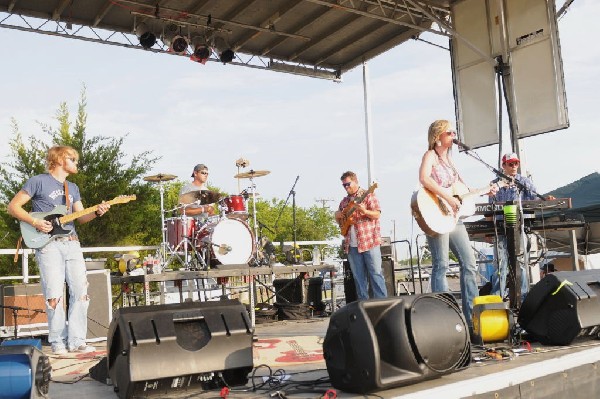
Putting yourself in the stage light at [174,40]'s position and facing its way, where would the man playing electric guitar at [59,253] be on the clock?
The man playing electric guitar is roughly at 2 o'clock from the stage light.

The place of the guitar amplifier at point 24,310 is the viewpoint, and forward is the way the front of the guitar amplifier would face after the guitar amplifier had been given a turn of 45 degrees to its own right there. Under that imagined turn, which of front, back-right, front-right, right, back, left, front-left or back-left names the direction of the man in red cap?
left

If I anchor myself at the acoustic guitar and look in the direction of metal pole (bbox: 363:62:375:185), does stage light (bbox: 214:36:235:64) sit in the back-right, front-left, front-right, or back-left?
front-left

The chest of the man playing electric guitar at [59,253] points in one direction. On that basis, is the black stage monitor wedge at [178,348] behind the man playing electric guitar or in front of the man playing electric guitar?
in front

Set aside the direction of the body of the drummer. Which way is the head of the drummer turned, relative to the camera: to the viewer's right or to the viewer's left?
to the viewer's right

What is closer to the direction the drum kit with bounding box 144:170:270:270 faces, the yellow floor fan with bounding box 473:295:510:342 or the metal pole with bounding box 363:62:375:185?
the yellow floor fan

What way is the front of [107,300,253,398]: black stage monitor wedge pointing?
away from the camera

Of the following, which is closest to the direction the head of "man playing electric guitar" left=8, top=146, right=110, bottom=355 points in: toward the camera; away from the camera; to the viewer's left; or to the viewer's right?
to the viewer's right

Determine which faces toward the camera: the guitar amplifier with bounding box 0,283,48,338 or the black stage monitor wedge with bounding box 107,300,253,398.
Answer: the guitar amplifier

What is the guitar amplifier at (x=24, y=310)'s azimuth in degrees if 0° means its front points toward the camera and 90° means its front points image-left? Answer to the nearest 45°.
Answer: approximately 0°

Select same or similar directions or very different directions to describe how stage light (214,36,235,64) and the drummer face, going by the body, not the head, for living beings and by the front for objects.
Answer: same or similar directions

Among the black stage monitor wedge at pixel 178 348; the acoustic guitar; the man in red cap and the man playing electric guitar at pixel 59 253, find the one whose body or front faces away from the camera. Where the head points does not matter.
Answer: the black stage monitor wedge

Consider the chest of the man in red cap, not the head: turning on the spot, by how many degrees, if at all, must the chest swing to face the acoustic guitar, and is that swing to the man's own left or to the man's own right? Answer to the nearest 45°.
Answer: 0° — they already face it

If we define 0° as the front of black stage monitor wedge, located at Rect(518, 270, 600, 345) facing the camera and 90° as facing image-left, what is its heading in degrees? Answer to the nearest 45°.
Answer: approximately 135°

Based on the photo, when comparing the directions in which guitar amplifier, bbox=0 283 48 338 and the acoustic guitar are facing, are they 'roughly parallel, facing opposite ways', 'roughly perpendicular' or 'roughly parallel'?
roughly parallel

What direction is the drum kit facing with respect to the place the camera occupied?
facing the viewer and to the right of the viewer
